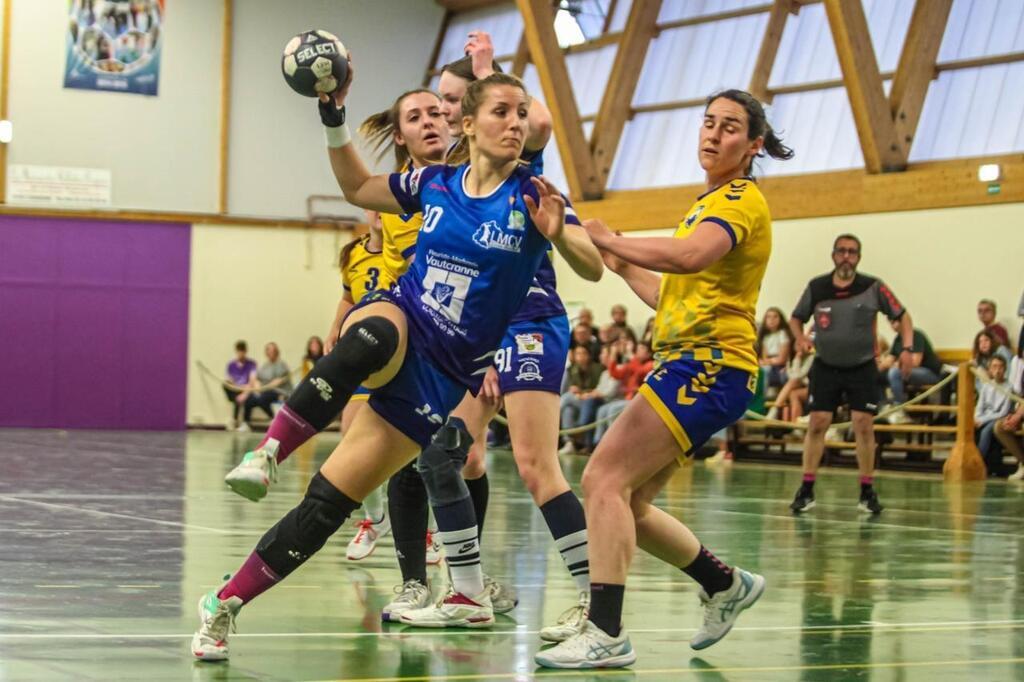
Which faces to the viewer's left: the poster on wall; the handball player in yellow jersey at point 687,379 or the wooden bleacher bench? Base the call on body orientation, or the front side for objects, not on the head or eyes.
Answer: the handball player in yellow jersey

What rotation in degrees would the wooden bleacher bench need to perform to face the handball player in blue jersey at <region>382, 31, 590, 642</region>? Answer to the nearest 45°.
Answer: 0° — it already faces them

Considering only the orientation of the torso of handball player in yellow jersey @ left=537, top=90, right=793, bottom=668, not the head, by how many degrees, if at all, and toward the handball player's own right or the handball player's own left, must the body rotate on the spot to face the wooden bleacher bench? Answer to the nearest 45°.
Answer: approximately 90° to the handball player's own right

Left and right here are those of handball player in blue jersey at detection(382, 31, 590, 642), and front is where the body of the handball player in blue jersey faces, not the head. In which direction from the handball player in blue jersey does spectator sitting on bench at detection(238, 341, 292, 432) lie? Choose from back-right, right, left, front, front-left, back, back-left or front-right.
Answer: back-right

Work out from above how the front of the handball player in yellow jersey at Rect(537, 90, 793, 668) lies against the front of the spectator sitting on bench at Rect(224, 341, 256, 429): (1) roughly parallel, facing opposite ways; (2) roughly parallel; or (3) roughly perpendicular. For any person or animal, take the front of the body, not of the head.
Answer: roughly perpendicular

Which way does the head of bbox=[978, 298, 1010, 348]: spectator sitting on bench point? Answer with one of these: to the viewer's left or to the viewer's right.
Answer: to the viewer's left

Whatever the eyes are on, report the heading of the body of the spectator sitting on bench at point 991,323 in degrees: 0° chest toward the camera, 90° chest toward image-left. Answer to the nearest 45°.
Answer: approximately 45°

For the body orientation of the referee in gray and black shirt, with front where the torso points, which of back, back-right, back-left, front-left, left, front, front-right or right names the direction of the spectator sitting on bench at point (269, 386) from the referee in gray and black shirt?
back-right

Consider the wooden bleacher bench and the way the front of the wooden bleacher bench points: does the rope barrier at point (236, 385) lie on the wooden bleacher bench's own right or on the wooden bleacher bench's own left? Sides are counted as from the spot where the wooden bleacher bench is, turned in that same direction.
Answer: on the wooden bleacher bench's own right

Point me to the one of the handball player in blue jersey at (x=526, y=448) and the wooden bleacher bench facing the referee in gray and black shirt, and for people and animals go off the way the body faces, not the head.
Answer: the wooden bleacher bench
